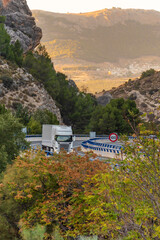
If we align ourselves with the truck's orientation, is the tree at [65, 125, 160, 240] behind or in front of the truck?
in front
